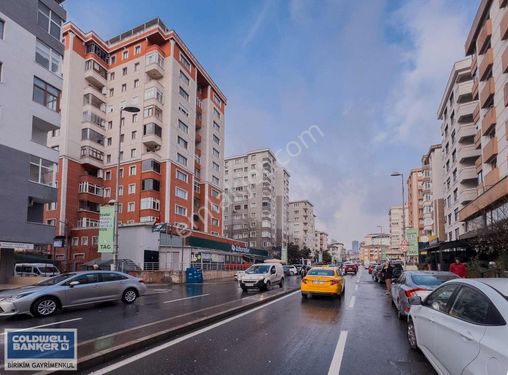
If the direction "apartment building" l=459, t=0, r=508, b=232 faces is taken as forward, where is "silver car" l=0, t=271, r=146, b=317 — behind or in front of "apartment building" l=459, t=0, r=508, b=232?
in front

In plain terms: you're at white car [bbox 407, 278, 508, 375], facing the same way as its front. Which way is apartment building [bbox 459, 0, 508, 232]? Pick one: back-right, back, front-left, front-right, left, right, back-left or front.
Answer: front-right

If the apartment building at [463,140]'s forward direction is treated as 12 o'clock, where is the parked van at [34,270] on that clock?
The parked van is roughly at 12 o'clock from the apartment building.

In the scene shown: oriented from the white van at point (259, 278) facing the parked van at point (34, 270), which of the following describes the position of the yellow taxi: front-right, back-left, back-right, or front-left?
back-left

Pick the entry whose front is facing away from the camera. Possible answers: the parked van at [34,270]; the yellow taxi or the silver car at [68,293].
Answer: the yellow taxi

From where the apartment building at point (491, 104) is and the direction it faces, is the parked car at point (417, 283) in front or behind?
in front

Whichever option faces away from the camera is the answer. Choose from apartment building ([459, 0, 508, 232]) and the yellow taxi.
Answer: the yellow taxi

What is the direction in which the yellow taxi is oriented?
away from the camera

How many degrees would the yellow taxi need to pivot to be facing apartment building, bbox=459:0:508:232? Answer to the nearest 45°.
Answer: approximately 45° to its right

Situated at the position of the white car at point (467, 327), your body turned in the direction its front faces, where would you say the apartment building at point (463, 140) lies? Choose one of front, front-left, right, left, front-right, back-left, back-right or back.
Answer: front-right

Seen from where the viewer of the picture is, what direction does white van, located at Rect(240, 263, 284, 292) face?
facing the viewer and to the left of the viewer

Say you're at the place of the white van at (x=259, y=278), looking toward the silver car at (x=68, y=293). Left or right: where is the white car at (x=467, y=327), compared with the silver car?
left
